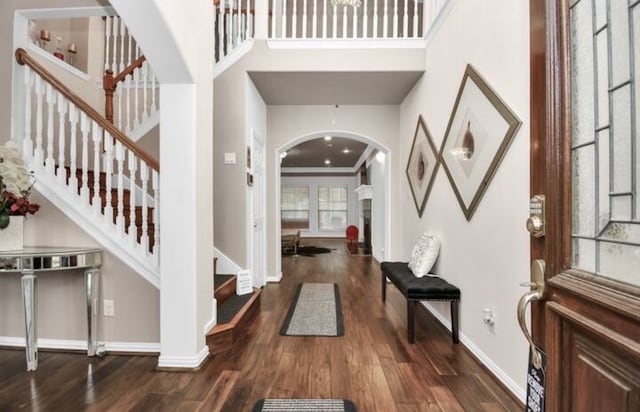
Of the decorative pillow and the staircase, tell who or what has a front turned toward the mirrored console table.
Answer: the decorative pillow

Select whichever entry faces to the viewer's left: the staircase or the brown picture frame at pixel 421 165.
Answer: the brown picture frame

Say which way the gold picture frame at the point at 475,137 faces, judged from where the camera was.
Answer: facing the viewer and to the left of the viewer

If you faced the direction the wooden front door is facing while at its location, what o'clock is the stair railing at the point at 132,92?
The stair railing is roughly at 2 o'clock from the wooden front door.

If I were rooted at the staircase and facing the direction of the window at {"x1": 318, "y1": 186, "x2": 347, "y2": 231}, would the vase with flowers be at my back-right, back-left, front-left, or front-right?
back-left

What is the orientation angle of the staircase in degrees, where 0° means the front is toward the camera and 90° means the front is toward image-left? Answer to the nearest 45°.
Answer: approximately 315°

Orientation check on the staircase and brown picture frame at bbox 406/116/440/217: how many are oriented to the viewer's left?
1

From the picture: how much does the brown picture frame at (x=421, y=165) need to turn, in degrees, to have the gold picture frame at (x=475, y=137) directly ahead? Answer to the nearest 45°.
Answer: approximately 90° to its left

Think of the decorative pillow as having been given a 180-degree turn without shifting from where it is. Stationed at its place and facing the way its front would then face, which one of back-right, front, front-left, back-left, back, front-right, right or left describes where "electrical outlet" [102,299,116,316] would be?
back

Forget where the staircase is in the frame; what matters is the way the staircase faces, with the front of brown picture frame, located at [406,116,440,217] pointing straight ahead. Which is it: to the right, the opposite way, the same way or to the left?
the opposite way

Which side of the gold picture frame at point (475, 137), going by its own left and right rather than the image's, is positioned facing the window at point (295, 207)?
right

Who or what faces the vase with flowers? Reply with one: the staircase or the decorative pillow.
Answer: the decorative pillow

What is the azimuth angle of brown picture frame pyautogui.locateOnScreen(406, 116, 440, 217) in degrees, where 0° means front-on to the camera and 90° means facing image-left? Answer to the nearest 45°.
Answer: approximately 90°
